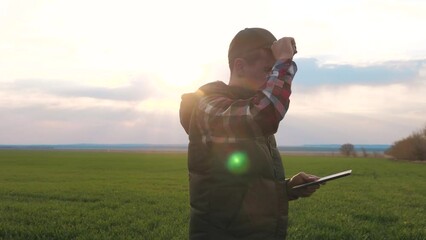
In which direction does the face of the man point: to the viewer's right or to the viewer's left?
to the viewer's right

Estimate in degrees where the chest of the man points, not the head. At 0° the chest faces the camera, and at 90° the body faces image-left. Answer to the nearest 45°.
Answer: approximately 270°
